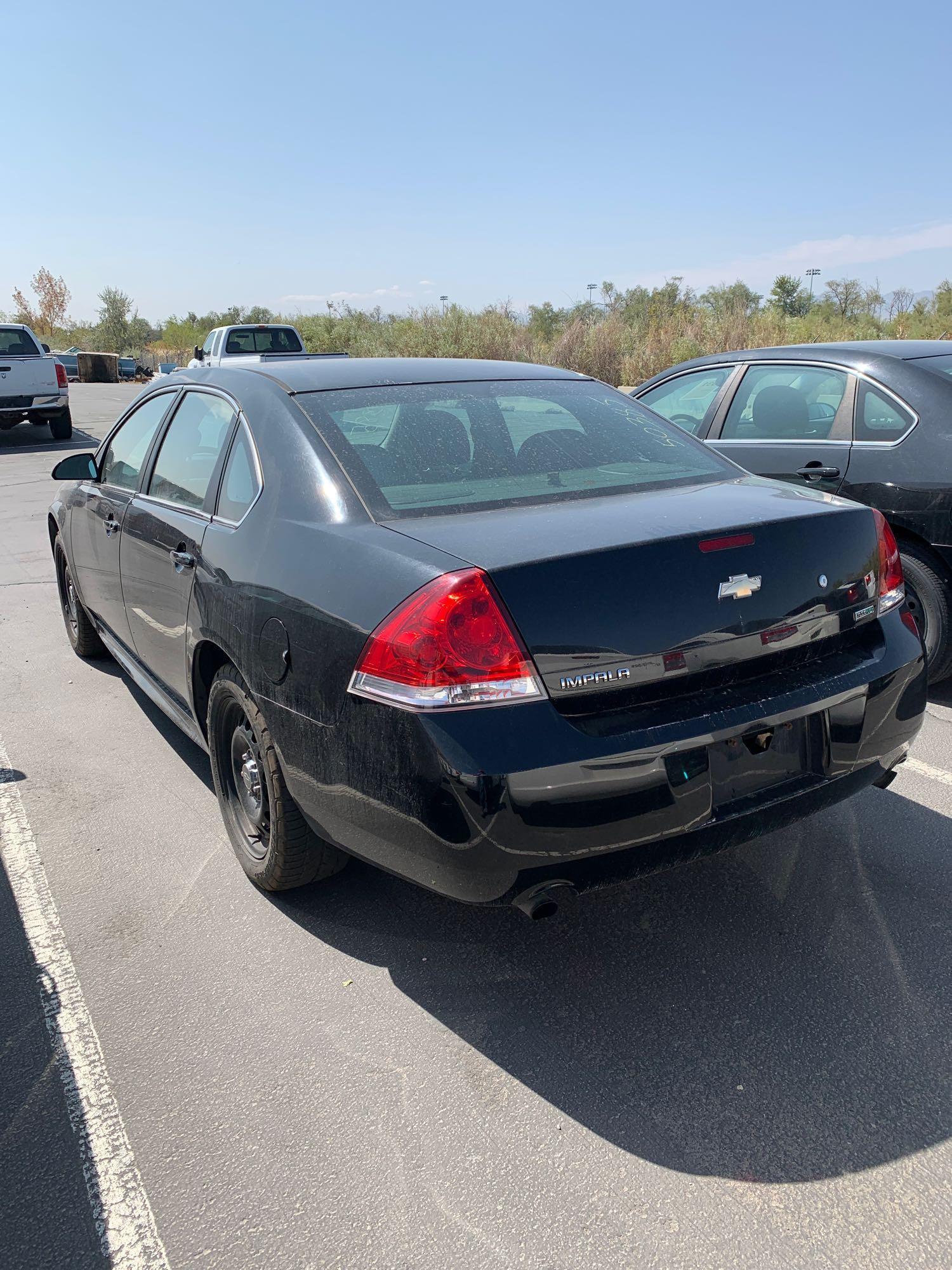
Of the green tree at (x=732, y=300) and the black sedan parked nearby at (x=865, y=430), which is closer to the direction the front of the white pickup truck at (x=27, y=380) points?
the green tree

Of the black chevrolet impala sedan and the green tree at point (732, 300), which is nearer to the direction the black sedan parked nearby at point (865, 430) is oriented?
the green tree

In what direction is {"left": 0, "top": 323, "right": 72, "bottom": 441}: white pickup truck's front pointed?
away from the camera

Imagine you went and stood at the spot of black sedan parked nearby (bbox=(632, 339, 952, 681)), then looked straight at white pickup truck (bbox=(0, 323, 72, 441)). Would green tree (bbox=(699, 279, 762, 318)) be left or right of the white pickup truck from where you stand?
right

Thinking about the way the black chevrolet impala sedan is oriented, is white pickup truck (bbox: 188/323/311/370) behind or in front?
in front

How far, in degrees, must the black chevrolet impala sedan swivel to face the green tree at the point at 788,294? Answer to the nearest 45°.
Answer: approximately 45° to its right

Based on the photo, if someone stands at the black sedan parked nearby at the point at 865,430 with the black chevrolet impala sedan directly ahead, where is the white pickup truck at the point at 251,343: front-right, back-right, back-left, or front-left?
back-right

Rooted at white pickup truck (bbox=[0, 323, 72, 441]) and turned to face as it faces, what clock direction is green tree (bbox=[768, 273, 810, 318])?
The green tree is roughly at 2 o'clock from the white pickup truck.

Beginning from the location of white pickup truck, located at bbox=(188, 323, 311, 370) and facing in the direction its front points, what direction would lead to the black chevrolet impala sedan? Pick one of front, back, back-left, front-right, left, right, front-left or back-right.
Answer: back-left

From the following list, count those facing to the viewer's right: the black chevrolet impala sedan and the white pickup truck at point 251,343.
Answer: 0

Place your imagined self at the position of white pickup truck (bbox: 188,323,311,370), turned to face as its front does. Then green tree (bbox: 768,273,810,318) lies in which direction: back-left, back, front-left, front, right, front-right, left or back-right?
right

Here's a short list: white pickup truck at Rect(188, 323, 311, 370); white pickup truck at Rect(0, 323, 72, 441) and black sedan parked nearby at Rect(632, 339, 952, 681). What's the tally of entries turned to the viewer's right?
0

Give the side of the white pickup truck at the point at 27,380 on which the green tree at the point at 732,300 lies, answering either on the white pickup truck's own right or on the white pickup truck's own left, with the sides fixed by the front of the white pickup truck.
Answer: on the white pickup truck's own right

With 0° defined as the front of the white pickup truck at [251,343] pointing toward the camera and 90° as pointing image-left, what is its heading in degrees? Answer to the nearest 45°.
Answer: approximately 135°

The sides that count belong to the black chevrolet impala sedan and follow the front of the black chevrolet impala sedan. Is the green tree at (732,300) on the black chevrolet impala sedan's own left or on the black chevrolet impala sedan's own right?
on the black chevrolet impala sedan's own right
